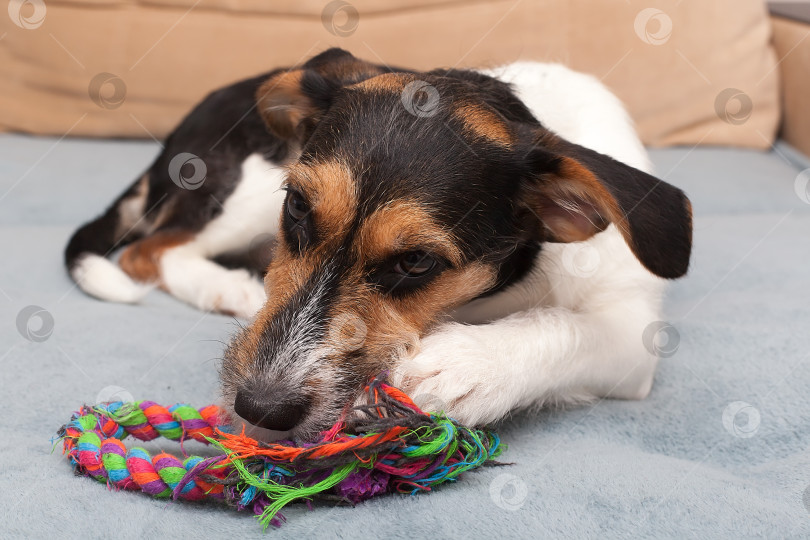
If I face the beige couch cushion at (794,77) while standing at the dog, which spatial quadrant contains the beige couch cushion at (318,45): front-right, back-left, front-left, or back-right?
front-left

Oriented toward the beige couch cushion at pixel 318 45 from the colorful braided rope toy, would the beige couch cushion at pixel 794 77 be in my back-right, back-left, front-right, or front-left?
front-right

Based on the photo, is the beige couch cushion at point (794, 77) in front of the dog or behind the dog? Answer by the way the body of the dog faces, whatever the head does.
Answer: behind

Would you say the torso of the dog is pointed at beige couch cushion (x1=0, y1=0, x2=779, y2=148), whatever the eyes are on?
no

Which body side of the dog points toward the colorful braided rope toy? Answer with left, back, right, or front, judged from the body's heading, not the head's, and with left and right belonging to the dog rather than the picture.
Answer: front

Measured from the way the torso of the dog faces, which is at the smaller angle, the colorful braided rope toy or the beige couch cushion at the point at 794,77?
the colorful braided rope toy
